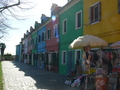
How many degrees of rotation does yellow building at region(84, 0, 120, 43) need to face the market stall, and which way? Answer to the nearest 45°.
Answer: approximately 45° to its left

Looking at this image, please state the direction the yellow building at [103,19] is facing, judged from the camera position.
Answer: facing the viewer and to the left of the viewer
